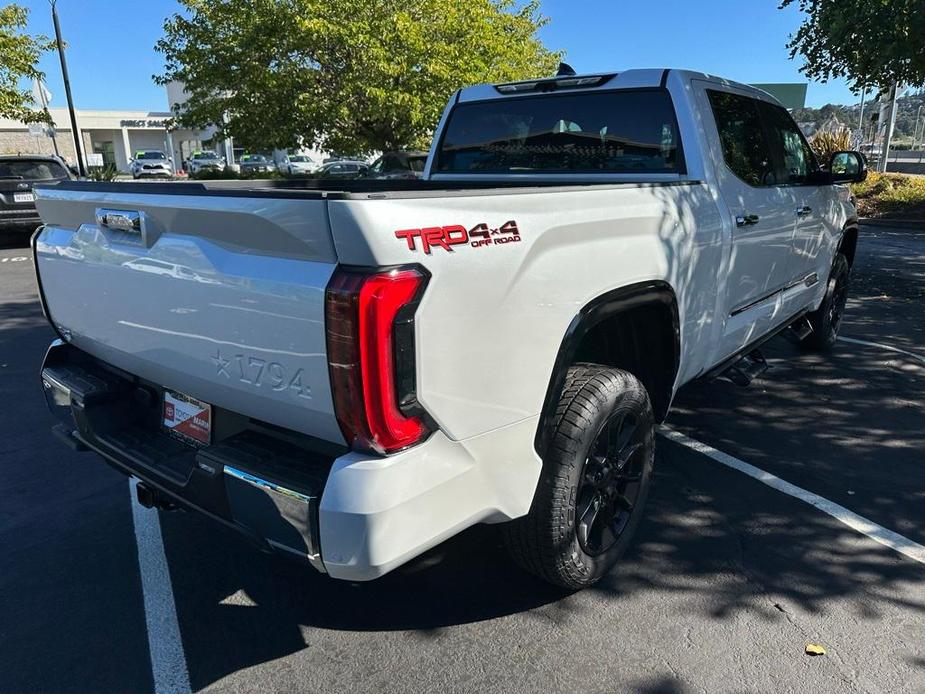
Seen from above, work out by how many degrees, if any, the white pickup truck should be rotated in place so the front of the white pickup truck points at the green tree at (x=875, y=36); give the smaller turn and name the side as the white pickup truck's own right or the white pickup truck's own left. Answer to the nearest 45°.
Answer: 0° — it already faces it

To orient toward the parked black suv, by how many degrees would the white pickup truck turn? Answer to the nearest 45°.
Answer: approximately 90° to its left

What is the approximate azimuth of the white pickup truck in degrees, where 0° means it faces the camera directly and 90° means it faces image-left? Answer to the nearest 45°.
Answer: approximately 225°

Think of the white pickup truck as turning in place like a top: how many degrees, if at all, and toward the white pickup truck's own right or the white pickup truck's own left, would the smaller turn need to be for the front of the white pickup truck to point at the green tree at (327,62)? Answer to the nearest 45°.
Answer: approximately 45° to the white pickup truck's own left

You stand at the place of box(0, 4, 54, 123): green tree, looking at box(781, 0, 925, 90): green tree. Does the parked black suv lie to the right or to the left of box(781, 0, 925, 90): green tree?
right

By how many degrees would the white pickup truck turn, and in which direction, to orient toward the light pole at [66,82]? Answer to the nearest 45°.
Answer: approximately 90° to its left

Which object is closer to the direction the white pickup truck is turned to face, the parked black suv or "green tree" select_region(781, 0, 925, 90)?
the green tree

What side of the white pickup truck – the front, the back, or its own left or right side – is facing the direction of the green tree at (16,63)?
left

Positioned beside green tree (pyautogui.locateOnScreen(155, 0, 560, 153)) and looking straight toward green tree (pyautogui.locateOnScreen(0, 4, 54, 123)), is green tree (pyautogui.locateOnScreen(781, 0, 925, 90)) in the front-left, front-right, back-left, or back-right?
back-left
